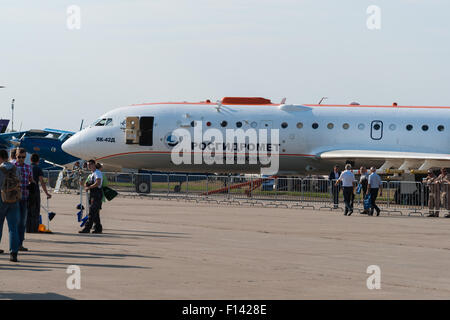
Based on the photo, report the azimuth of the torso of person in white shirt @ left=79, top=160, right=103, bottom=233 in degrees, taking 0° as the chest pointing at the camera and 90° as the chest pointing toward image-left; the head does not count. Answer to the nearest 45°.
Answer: approximately 90°

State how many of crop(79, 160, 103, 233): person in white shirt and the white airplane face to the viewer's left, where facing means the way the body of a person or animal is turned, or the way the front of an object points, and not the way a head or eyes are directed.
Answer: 2

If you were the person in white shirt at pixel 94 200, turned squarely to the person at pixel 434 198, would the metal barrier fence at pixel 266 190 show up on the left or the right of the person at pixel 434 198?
left

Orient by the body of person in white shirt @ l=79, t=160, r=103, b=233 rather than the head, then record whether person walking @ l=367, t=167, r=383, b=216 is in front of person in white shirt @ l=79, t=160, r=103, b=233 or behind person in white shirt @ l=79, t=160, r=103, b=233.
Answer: behind

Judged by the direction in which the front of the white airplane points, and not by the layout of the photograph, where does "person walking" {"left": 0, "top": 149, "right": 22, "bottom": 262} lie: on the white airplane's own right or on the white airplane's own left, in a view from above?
on the white airplane's own left

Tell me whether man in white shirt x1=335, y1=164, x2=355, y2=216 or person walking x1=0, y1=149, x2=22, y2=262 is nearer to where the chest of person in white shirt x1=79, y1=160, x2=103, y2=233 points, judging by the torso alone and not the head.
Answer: the person walking

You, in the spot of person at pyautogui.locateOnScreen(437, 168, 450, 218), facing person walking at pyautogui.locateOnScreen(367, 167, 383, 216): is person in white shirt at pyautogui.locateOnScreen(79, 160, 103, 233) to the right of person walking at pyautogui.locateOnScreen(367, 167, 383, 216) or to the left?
left

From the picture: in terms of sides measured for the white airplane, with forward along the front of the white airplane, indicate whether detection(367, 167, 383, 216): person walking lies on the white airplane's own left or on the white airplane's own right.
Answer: on the white airplane's own left

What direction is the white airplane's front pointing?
to the viewer's left

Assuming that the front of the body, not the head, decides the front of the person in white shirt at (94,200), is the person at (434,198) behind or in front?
behind

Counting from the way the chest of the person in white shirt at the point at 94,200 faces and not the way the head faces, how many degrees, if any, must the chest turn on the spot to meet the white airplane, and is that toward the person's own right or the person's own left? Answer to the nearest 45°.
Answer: approximately 135° to the person's own right

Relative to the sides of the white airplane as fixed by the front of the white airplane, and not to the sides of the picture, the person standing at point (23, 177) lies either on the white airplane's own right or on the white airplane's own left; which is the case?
on the white airplane's own left
